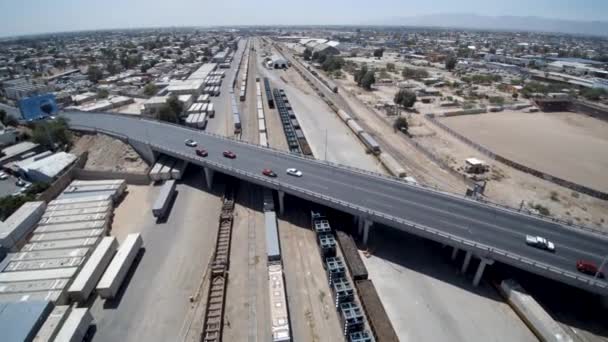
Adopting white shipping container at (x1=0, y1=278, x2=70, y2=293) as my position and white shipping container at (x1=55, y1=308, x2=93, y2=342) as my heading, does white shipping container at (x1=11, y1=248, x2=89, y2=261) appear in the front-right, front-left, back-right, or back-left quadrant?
back-left

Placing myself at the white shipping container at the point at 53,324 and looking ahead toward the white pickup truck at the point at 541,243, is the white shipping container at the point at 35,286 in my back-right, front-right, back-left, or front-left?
back-left

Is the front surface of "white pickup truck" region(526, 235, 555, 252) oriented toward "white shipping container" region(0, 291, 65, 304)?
no

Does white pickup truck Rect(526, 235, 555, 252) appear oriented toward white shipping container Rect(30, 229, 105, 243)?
no

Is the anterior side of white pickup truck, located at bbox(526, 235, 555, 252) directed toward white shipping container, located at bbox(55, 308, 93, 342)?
no

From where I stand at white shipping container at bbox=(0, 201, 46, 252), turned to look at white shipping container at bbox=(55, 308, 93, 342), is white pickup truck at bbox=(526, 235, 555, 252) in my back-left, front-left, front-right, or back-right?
front-left
